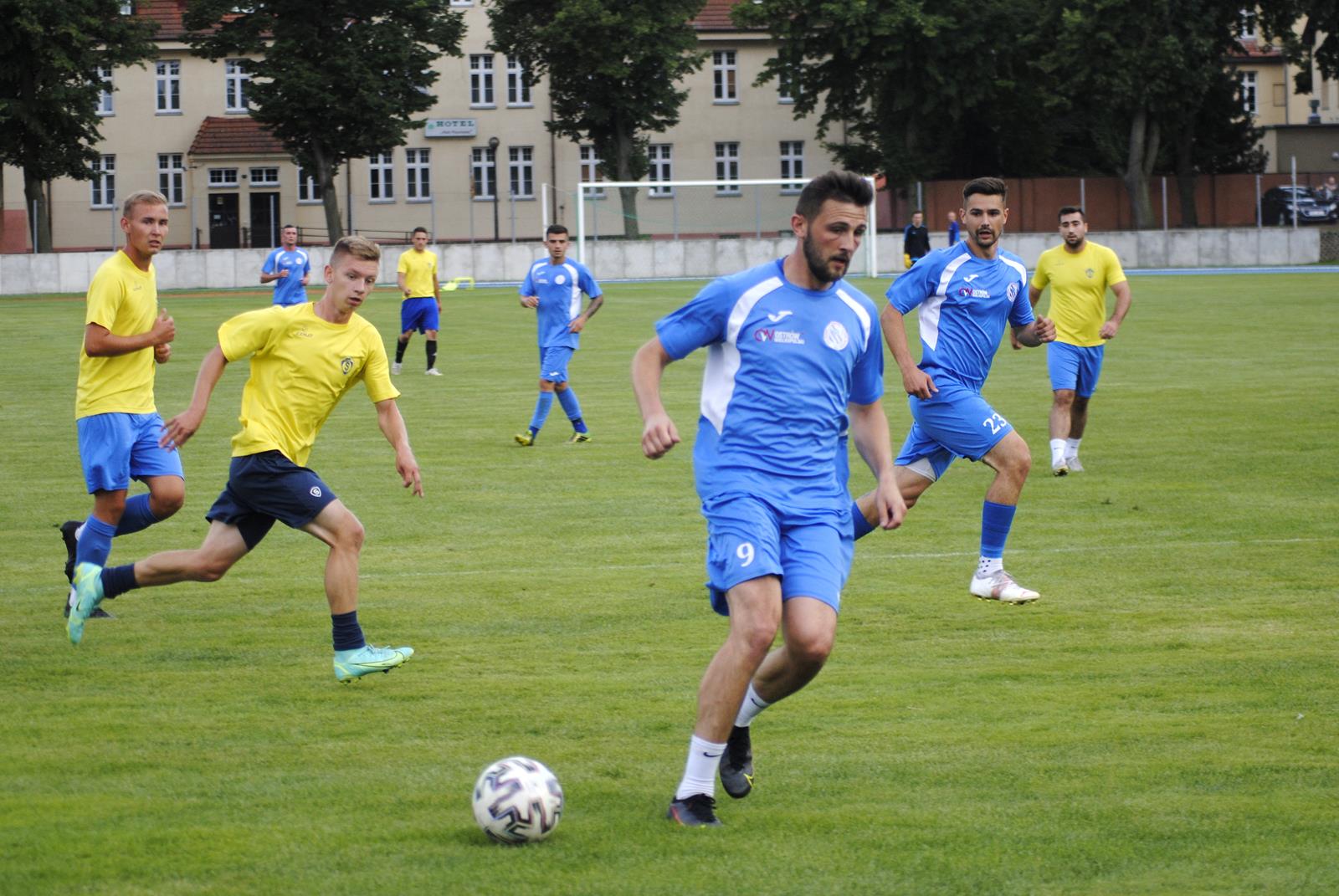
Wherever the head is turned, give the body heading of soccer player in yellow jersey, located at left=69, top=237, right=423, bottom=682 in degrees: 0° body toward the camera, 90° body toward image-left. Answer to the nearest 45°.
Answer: approximately 315°

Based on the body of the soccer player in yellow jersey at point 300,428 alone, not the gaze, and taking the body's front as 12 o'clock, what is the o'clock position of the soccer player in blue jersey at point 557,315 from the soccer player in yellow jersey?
The soccer player in blue jersey is roughly at 8 o'clock from the soccer player in yellow jersey.

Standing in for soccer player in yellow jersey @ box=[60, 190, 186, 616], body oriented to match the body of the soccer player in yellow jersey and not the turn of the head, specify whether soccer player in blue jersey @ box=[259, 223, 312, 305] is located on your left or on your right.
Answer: on your left

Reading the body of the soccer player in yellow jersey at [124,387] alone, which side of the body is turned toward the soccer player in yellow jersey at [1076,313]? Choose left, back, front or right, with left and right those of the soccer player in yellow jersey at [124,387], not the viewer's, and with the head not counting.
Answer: left
